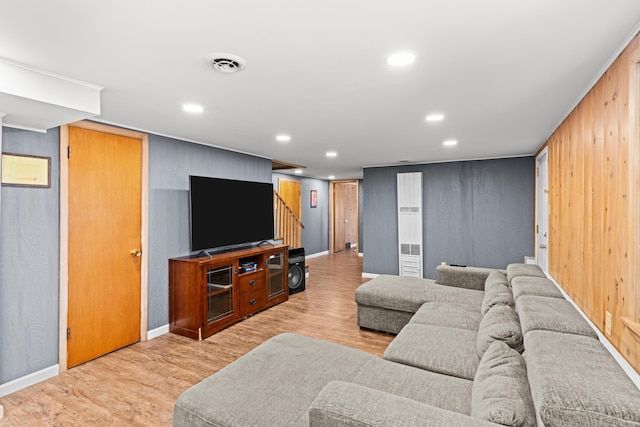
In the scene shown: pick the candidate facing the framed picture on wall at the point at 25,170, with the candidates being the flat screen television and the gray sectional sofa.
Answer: the gray sectional sofa

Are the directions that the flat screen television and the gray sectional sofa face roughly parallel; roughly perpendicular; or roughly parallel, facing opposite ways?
roughly parallel, facing opposite ways

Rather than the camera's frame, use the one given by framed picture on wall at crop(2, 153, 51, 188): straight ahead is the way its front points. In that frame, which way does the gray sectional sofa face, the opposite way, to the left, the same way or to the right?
the opposite way

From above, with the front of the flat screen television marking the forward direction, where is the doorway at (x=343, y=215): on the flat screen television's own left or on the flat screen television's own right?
on the flat screen television's own left

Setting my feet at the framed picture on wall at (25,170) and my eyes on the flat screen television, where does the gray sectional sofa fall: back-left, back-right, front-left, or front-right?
front-right

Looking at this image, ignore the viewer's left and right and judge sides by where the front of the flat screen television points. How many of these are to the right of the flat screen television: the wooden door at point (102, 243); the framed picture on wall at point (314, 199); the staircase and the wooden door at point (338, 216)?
1

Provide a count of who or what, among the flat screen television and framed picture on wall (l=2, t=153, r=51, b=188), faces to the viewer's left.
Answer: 0

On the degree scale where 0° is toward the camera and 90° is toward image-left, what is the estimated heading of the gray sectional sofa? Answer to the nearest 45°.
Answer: approximately 90°

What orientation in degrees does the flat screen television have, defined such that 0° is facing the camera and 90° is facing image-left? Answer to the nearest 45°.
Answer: approximately 315°

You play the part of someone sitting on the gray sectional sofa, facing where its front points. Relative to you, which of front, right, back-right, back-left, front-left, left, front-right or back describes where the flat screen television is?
front-right

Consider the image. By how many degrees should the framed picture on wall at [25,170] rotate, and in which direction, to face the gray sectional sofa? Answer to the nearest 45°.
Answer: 0° — it already faces it

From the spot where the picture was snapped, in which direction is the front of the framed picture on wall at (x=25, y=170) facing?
facing the viewer and to the right of the viewer

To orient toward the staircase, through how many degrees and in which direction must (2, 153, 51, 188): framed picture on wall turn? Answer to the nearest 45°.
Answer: approximately 90° to its left

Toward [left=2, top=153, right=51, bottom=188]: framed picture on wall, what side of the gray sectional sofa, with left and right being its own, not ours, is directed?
front

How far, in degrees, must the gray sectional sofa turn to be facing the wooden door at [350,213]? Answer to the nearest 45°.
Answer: approximately 90° to its right

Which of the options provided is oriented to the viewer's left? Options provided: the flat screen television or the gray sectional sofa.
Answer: the gray sectional sofa

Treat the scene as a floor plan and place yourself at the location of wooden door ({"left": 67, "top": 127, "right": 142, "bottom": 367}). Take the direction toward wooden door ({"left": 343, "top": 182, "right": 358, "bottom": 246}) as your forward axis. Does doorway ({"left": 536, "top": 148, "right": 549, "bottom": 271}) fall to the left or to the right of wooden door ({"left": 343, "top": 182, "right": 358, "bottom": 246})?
right
